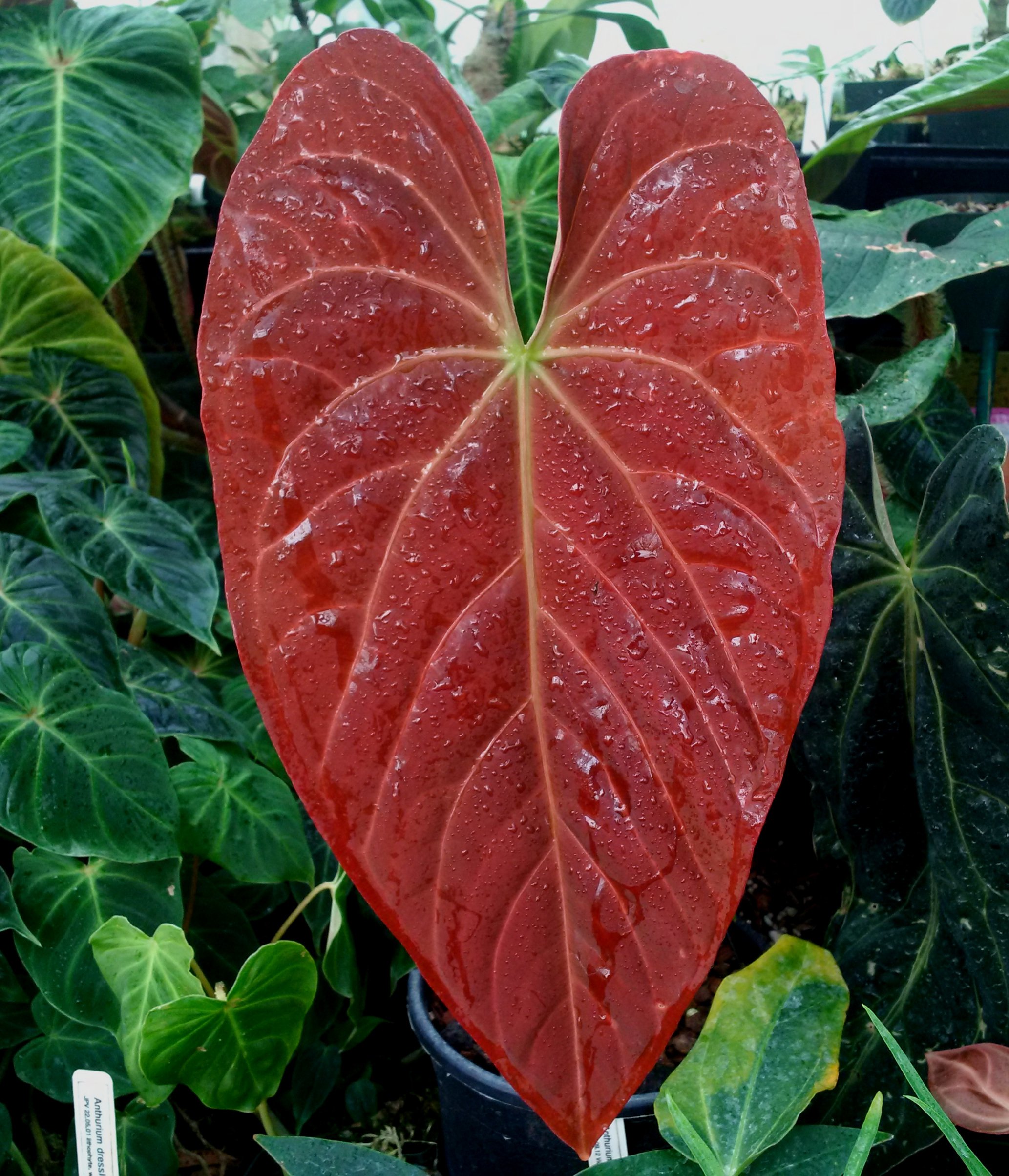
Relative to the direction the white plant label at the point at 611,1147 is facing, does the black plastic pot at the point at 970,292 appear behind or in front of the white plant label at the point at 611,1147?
behind

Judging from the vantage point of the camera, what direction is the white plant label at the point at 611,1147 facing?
facing the viewer

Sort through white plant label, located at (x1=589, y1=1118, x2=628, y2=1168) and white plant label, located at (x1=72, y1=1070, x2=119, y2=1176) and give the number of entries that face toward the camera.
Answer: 2
